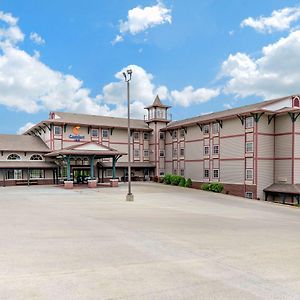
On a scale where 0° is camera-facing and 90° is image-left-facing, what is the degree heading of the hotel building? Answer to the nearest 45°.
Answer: approximately 0°
